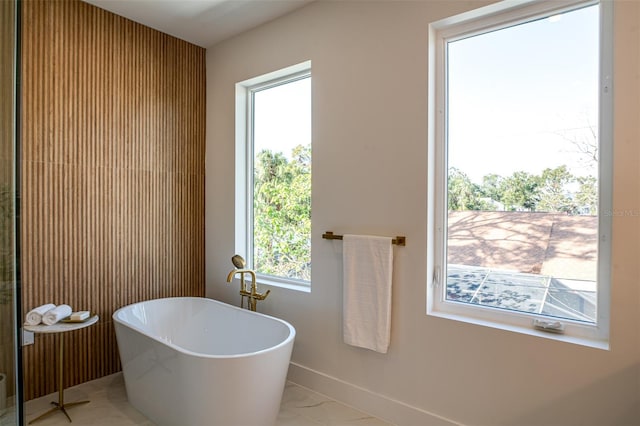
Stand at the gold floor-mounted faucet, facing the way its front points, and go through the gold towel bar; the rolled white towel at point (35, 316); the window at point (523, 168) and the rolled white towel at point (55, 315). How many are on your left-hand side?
2

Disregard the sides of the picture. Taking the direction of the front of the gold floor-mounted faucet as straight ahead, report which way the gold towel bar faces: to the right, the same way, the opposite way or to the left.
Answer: the same way

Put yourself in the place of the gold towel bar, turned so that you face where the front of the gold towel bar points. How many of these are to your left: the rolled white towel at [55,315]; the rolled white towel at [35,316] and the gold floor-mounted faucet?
0

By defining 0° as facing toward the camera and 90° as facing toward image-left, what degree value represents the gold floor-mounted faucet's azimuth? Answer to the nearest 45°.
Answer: approximately 45°

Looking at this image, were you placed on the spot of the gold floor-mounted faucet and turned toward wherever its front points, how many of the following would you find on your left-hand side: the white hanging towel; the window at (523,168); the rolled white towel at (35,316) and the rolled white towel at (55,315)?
2

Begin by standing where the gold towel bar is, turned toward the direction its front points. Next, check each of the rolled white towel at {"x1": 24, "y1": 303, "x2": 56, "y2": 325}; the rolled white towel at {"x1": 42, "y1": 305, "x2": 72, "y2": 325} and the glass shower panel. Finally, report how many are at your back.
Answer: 0

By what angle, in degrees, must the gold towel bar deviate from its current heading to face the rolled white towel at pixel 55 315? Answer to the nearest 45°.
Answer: approximately 45° to its right

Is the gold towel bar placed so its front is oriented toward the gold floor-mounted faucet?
no

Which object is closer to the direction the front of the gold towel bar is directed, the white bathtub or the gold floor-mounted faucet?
the white bathtub

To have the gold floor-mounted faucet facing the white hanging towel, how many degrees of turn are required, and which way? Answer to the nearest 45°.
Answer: approximately 90° to its left

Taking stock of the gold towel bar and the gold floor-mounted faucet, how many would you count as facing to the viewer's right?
0

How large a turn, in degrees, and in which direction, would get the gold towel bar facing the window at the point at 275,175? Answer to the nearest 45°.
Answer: approximately 90° to its right

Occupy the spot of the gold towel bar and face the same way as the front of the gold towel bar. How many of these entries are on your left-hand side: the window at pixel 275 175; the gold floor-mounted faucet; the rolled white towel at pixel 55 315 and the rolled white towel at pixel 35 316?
0

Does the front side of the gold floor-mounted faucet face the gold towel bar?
no

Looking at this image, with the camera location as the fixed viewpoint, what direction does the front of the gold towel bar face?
facing the viewer and to the left of the viewer

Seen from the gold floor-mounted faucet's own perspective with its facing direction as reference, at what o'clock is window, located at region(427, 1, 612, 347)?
The window is roughly at 9 o'clock from the gold floor-mounted faucet.

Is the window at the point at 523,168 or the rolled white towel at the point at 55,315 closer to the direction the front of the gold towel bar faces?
the rolled white towel
